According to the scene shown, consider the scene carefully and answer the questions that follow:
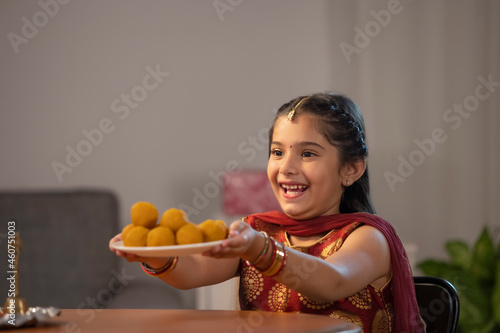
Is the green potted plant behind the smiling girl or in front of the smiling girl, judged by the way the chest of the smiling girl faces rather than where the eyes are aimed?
behind

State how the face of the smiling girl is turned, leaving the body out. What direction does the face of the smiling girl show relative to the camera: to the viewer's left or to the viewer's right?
to the viewer's left

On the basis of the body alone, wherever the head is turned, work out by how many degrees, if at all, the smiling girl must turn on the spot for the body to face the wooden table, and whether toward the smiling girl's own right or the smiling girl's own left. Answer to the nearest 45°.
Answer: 0° — they already face it

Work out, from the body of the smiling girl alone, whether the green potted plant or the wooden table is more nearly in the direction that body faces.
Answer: the wooden table

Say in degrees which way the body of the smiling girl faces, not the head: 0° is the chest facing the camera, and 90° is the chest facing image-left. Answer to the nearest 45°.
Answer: approximately 45°
